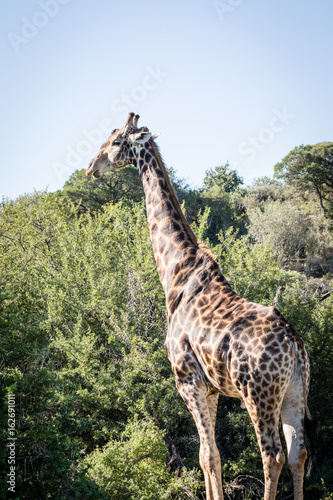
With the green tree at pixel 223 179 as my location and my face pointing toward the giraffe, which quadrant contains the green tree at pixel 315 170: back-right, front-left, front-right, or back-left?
front-left

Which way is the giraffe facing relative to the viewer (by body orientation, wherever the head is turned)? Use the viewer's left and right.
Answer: facing away from the viewer and to the left of the viewer

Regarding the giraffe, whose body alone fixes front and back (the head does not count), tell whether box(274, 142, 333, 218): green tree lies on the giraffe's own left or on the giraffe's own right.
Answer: on the giraffe's own right

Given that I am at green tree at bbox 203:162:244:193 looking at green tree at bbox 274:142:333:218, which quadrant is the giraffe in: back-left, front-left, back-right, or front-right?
front-right

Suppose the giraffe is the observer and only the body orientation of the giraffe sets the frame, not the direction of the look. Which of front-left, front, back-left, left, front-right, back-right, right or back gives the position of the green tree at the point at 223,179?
front-right
